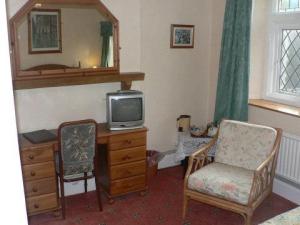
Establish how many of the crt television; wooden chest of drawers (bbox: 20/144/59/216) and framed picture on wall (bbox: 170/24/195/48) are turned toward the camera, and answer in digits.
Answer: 3

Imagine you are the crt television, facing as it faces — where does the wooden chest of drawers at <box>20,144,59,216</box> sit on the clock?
The wooden chest of drawers is roughly at 2 o'clock from the crt television.

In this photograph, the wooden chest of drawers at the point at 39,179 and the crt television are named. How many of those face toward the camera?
2

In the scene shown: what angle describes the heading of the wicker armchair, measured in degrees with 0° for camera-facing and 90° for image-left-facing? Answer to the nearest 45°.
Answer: approximately 45°

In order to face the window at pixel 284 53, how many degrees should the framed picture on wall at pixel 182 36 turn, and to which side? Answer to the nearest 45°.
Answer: approximately 90° to its left

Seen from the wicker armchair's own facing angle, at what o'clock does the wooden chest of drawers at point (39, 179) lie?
The wooden chest of drawers is roughly at 1 o'clock from the wicker armchair.

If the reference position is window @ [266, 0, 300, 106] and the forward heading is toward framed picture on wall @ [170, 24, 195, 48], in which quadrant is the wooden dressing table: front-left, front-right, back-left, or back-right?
front-left

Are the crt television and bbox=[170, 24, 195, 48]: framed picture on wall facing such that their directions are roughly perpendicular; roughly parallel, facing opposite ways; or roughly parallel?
roughly parallel

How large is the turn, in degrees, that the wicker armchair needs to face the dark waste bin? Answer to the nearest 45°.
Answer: approximately 90° to its right

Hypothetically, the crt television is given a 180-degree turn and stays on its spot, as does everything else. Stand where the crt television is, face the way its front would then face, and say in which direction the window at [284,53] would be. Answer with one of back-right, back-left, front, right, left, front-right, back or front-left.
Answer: right

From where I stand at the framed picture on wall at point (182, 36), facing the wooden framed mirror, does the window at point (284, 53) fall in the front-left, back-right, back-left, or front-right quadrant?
back-left

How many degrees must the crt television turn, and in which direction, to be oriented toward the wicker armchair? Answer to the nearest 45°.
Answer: approximately 45° to its left

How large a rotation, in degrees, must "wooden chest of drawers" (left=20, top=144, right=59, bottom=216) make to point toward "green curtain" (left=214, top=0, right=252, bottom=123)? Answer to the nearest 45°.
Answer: approximately 90° to its left

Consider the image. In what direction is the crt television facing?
toward the camera

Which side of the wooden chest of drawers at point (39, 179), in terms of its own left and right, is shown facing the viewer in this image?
front
